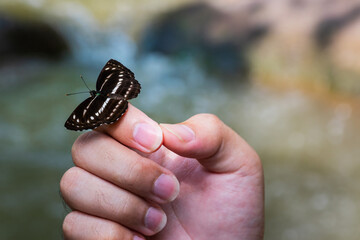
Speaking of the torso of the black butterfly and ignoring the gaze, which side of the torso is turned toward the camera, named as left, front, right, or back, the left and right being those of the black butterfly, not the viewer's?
left
